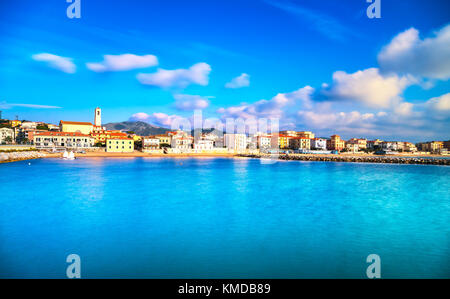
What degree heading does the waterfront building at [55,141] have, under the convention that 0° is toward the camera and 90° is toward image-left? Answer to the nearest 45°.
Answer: approximately 0°
